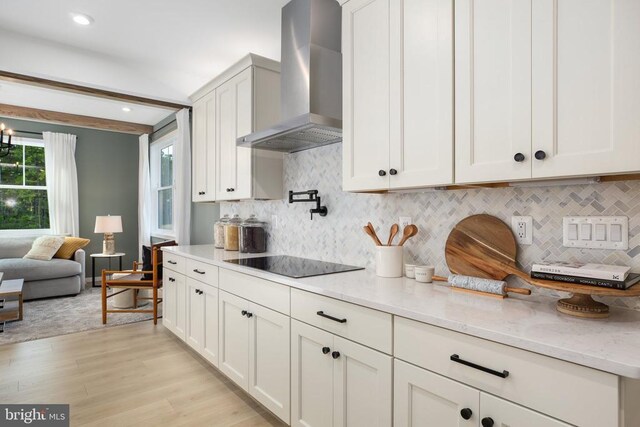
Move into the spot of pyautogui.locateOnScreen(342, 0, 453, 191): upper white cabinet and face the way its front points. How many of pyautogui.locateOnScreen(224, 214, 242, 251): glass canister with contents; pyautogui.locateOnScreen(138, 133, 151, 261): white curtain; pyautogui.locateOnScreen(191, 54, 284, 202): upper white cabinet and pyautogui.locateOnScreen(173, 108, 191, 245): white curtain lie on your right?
4

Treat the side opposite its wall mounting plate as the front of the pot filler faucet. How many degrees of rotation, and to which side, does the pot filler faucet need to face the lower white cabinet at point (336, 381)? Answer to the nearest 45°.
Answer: approximately 45° to its left

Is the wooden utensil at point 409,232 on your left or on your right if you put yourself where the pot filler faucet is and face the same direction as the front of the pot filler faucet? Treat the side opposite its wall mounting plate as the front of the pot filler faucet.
on your left

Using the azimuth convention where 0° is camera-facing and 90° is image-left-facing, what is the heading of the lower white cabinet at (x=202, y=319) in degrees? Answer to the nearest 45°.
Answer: approximately 45°

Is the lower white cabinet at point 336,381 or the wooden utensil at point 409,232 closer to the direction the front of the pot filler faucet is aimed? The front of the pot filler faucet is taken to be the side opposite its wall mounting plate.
the lower white cabinet

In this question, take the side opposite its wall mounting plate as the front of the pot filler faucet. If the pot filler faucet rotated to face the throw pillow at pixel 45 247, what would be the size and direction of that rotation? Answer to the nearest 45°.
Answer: approximately 90° to its right

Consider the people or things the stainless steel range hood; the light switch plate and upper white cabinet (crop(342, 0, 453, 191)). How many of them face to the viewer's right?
0

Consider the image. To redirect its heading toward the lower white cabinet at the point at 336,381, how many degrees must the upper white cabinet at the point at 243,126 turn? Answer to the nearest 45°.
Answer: approximately 45° to its left

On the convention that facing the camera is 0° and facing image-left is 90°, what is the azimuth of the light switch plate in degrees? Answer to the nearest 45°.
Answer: approximately 0°

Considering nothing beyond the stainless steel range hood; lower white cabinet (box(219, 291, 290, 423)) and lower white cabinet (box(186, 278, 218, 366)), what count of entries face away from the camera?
0

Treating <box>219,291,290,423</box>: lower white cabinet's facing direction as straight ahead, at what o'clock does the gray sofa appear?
The gray sofa is roughly at 3 o'clock from the lower white cabinet.

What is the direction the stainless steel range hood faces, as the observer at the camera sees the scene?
facing the viewer and to the left of the viewer
